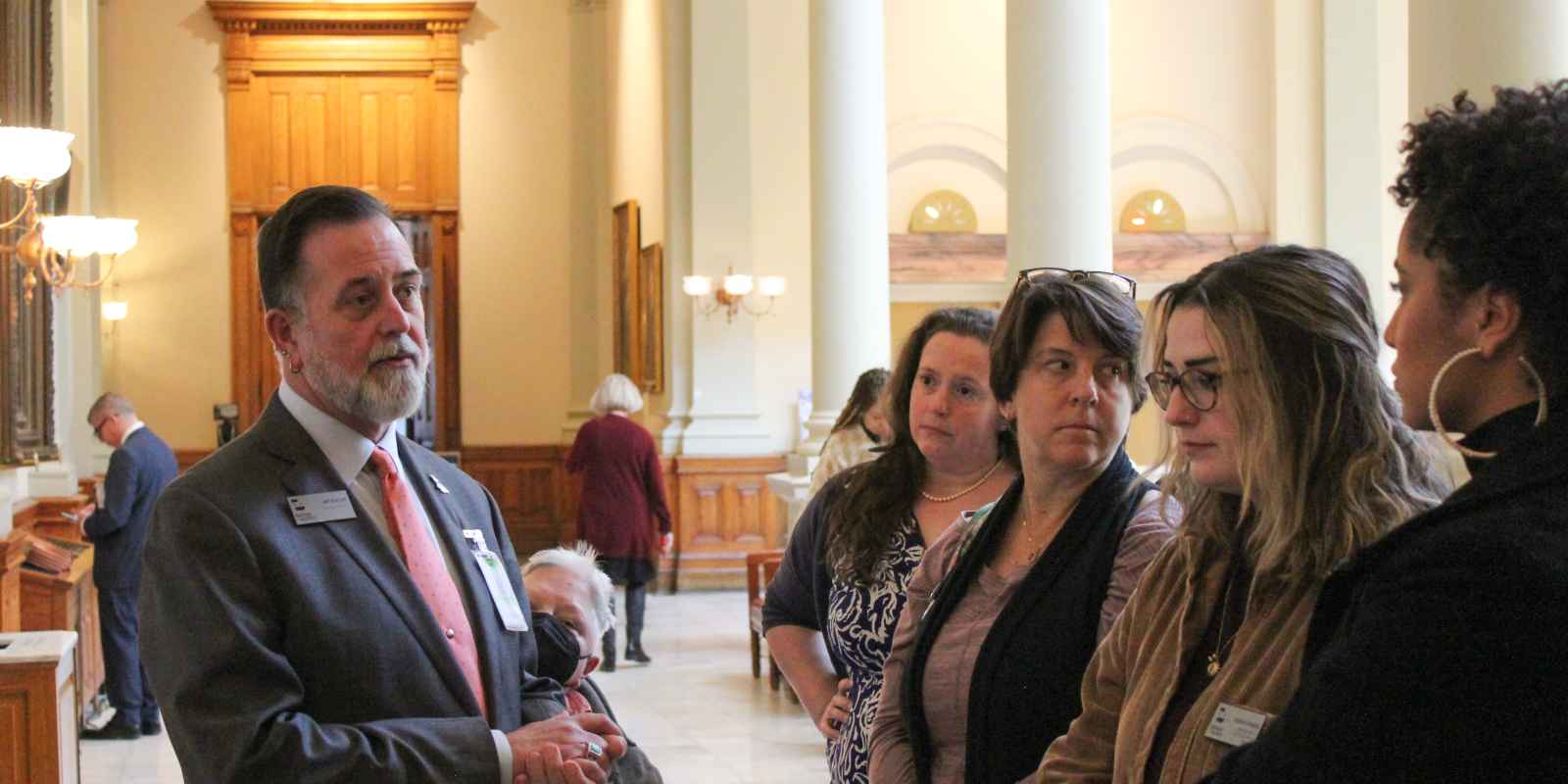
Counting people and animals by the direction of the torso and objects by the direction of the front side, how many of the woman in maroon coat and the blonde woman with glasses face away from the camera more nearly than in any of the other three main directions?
1

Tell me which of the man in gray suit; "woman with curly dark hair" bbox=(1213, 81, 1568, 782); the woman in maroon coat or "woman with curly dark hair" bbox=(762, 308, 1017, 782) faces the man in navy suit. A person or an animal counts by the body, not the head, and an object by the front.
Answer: "woman with curly dark hair" bbox=(1213, 81, 1568, 782)

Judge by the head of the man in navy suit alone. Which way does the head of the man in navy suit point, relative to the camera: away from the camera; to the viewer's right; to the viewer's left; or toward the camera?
to the viewer's left

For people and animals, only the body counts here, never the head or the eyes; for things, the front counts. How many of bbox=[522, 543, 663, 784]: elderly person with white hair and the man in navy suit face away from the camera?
0

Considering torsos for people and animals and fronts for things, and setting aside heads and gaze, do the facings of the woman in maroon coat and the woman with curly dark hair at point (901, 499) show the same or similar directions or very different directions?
very different directions

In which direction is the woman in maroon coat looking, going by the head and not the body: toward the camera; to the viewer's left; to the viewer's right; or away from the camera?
away from the camera

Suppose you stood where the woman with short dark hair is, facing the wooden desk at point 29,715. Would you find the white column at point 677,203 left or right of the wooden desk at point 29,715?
right

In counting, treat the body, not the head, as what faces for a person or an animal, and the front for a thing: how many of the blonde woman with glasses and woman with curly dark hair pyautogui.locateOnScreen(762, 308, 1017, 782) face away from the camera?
0

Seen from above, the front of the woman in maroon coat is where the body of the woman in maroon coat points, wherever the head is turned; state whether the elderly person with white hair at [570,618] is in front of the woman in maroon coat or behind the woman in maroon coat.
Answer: behind

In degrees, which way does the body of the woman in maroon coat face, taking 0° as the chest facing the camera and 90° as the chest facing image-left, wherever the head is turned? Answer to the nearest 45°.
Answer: approximately 180°

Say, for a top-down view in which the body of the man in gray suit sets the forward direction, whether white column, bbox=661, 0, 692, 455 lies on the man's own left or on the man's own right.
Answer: on the man's own left

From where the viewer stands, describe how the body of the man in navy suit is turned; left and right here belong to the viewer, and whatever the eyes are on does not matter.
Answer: facing to the left of the viewer
